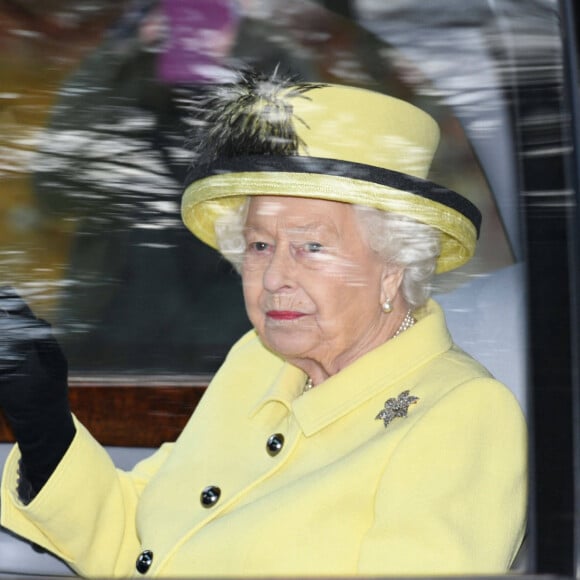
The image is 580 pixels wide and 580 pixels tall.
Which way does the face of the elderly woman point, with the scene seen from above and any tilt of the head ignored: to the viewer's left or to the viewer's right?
to the viewer's left

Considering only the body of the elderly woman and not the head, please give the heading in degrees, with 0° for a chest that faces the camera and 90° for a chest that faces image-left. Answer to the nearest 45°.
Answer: approximately 45°
